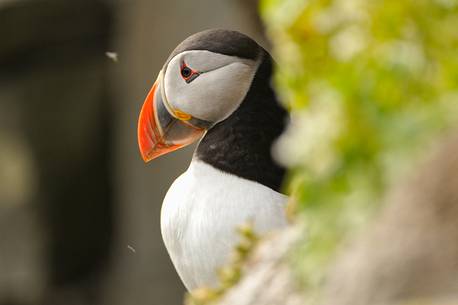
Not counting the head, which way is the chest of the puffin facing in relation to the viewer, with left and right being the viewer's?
facing to the left of the viewer
